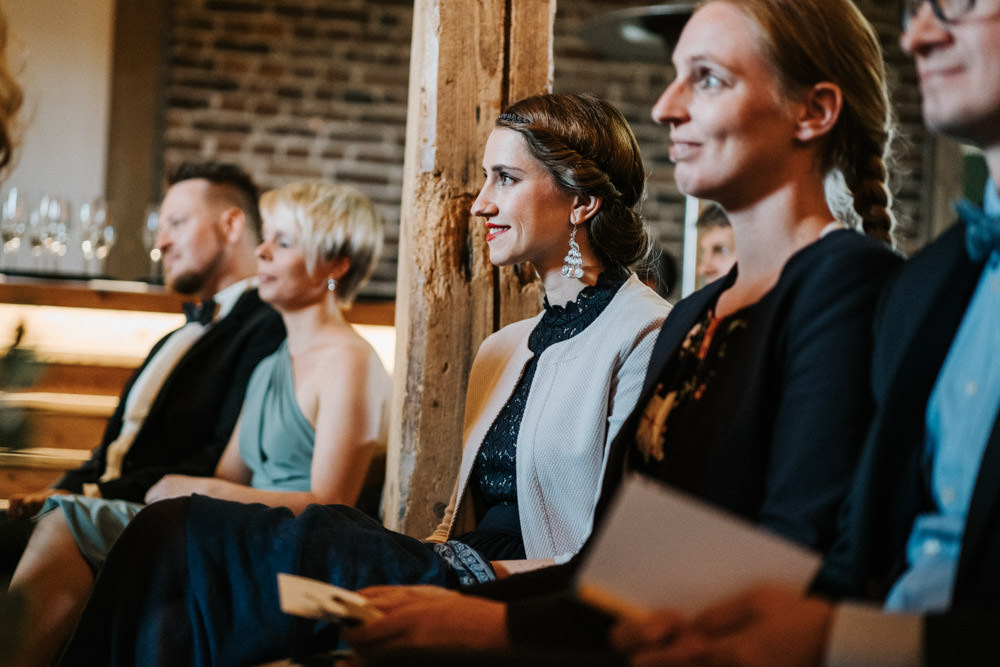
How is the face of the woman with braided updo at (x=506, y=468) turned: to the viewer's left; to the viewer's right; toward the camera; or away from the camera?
to the viewer's left

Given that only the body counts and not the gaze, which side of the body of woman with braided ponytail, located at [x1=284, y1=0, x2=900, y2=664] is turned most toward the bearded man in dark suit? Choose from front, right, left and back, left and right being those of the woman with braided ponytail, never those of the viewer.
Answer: right

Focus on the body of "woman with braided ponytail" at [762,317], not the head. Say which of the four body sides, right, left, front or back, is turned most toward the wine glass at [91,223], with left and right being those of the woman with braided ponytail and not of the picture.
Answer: right

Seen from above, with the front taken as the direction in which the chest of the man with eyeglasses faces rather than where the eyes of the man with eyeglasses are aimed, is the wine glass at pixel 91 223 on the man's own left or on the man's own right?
on the man's own right

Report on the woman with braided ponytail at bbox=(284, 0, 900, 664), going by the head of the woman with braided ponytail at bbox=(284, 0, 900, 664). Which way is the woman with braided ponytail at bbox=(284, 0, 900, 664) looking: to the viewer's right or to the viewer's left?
to the viewer's left

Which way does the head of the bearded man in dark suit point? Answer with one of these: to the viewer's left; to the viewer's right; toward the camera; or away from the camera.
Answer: to the viewer's left

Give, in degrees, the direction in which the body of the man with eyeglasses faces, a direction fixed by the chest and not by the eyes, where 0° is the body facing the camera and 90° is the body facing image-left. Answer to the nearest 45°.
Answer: approximately 45°

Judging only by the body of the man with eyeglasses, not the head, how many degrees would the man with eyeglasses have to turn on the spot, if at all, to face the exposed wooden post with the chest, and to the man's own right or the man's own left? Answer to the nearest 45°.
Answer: approximately 90° to the man's own right
